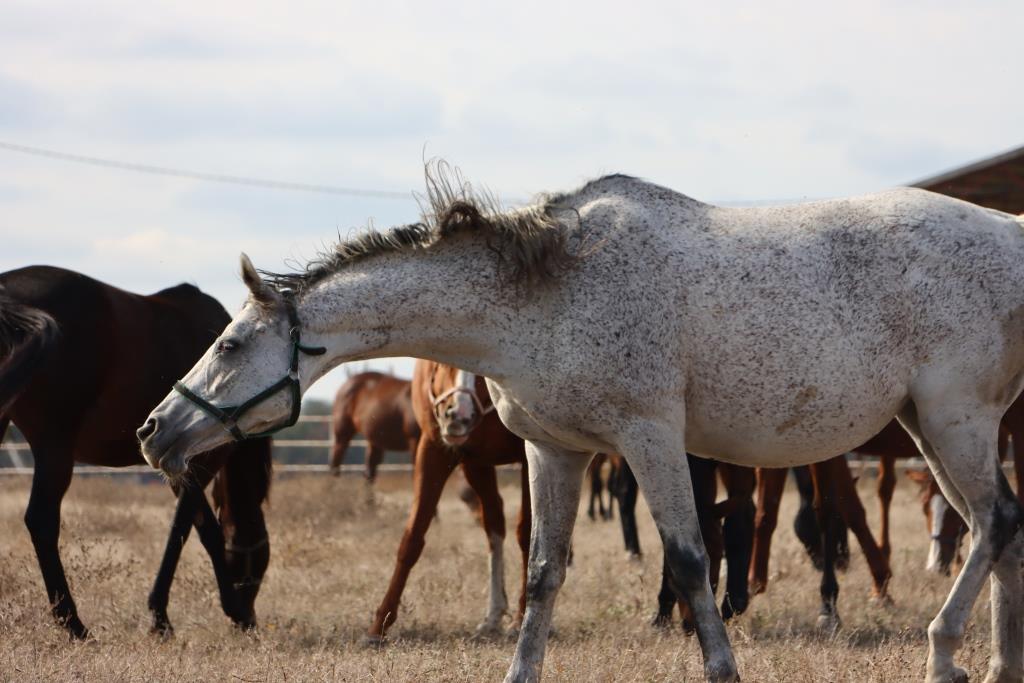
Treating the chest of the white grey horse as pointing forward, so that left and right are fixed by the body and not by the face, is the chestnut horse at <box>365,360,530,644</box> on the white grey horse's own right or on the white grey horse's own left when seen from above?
on the white grey horse's own right

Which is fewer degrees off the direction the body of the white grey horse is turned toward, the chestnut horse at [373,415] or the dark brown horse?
the dark brown horse

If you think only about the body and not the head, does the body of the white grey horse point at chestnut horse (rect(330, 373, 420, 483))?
no

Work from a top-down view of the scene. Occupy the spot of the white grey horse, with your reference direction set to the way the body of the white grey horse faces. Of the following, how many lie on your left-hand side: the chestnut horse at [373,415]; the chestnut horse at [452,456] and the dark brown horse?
0

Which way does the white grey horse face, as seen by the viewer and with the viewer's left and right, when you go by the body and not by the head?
facing to the left of the viewer

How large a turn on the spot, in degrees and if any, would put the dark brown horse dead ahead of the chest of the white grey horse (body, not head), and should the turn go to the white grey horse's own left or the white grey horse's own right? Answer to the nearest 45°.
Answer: approximately 45° to the white grey horse's own right
